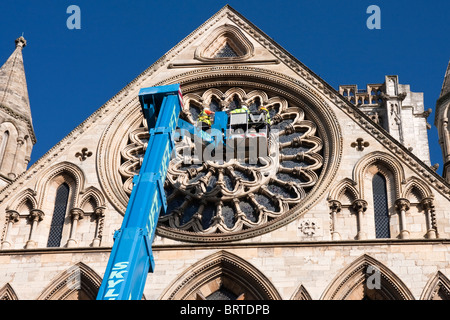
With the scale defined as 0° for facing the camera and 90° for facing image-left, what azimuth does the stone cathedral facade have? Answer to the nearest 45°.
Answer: approximately 0°

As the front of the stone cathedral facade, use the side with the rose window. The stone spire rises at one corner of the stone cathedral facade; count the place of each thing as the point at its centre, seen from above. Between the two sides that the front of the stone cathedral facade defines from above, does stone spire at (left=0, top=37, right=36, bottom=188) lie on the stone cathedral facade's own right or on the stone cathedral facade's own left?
on the stone cathedral facade's own right
